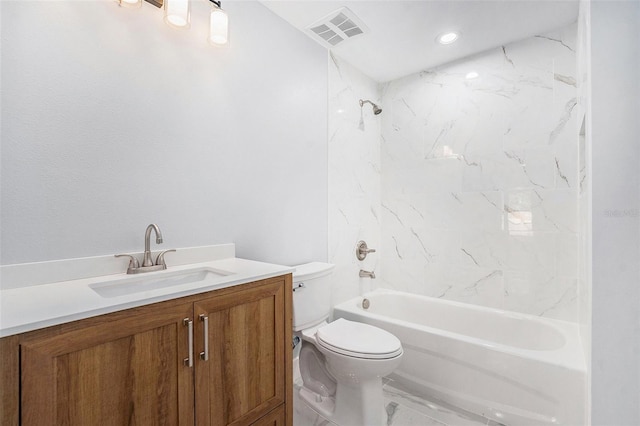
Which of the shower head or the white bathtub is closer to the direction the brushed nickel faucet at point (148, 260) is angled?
the white bathtub

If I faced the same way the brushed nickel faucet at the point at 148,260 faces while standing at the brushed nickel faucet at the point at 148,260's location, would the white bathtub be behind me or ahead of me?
ahead

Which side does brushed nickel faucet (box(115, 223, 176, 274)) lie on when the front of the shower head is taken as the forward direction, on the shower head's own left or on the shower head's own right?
on the shower head's own right

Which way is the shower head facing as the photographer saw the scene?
facing the viewer and to the right of the viewer

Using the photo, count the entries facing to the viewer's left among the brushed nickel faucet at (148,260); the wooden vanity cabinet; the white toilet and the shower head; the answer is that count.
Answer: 0

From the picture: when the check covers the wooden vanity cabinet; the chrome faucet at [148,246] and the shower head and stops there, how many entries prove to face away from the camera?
0

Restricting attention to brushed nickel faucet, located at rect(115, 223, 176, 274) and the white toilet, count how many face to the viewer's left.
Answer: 0

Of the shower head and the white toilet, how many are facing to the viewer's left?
0

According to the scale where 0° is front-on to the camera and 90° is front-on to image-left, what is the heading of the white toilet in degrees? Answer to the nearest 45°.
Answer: approximately 315°

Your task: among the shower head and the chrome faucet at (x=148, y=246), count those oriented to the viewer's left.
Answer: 0
